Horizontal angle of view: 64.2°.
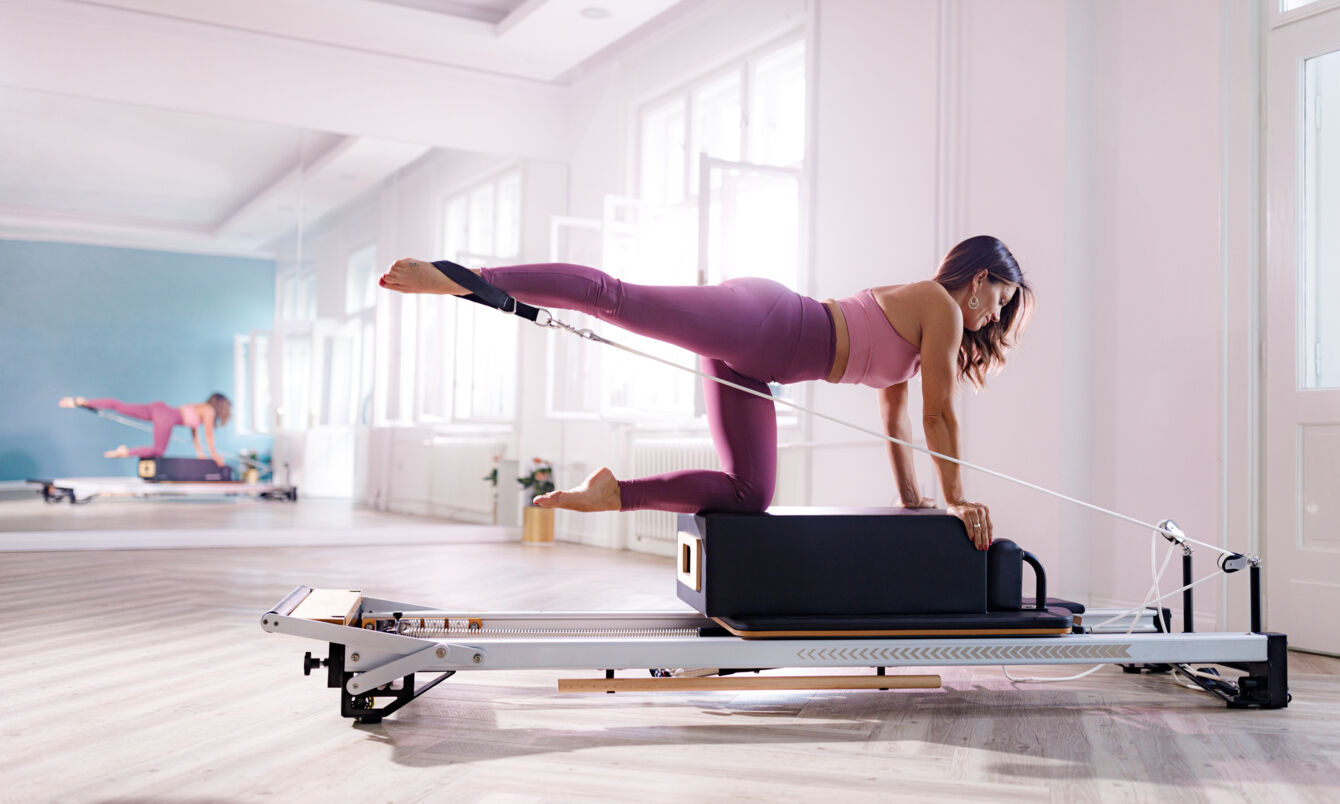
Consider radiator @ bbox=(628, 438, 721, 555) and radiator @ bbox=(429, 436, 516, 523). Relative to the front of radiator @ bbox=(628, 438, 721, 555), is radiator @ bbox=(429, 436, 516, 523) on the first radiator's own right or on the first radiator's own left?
on the first radiator's own right

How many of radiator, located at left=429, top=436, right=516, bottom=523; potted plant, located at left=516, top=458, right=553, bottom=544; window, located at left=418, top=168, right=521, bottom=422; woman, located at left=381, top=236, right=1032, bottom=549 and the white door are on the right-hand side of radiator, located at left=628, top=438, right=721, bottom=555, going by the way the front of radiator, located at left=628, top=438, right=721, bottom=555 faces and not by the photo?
3

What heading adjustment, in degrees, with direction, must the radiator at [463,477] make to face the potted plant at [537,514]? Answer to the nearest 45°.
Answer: approximately 90° to its left

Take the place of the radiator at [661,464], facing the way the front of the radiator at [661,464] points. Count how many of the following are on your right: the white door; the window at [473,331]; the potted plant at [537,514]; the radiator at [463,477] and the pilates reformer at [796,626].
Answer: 3

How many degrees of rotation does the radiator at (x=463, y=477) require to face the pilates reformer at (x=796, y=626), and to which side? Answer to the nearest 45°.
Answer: approximately 45° to its left

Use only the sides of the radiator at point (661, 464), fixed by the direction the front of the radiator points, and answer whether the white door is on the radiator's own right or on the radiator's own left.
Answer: on the radiator's own left

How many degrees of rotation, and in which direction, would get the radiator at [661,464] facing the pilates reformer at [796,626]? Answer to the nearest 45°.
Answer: approximately 45° to its left

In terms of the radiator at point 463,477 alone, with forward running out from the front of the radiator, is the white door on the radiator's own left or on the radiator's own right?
on the radiator's own left

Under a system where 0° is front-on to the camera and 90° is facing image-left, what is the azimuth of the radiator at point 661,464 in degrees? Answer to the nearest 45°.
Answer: approximately 45°

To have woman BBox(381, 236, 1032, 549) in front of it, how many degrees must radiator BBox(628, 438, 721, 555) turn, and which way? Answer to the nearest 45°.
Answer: approximately 45° to its left

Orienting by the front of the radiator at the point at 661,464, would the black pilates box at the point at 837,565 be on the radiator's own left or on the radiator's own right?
on the radiator's own left

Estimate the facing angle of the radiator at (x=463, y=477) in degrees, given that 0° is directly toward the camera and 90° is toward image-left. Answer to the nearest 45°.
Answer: approximately 45°
